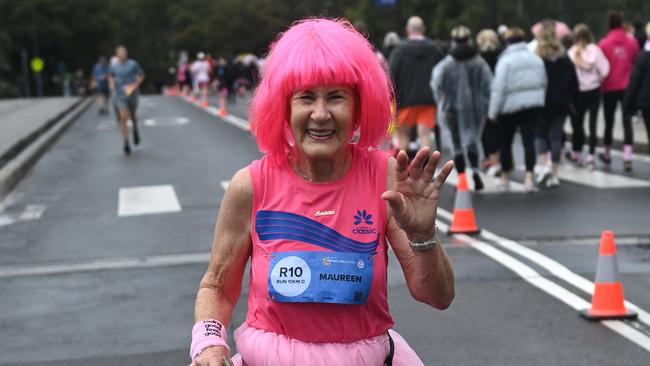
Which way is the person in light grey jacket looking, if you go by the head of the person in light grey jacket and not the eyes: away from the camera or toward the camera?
away from the camera

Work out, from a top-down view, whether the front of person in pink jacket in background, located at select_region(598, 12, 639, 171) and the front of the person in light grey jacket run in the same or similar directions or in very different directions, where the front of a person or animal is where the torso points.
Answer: same or similar directions

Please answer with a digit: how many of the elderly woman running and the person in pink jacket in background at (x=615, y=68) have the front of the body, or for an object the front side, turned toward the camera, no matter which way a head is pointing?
1

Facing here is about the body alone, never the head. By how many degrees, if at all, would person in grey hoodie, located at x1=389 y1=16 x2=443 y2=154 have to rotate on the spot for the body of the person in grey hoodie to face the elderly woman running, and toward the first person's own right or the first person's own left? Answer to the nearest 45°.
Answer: approximately 180°

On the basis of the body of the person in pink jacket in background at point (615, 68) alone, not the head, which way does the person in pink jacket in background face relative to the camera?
away from the camera

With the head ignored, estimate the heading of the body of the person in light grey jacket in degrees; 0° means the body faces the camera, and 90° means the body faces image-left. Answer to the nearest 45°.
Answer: approximately 180°

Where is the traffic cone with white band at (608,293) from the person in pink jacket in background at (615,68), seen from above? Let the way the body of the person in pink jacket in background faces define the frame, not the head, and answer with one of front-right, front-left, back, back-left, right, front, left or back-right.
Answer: back

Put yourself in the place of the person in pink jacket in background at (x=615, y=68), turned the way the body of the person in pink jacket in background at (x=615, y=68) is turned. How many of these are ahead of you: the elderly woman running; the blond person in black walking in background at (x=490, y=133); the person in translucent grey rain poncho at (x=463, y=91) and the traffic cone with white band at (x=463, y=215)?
0

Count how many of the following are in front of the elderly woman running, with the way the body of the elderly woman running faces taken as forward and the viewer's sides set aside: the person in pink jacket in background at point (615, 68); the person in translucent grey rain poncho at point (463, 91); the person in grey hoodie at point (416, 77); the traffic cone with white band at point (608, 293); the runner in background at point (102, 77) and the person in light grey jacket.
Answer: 0

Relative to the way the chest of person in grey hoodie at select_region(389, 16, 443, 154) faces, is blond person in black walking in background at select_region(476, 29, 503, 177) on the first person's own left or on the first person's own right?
on the first person's own right

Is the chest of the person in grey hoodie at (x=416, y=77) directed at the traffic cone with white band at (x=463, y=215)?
no

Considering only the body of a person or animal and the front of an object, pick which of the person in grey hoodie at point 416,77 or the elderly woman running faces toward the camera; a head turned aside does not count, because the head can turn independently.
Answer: the elderly woman running

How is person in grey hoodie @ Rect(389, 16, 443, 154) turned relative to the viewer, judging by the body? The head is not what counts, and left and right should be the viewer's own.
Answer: facing away from the viewer

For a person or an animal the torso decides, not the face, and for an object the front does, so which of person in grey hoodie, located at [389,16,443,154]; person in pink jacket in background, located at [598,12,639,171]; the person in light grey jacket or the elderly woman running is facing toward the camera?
the elderly woman running

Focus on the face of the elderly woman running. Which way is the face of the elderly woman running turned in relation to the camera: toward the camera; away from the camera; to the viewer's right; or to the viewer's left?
toward the camera

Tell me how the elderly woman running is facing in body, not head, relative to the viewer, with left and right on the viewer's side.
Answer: facing the viewer

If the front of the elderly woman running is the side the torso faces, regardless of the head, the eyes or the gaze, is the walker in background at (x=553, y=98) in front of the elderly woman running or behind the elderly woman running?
behind

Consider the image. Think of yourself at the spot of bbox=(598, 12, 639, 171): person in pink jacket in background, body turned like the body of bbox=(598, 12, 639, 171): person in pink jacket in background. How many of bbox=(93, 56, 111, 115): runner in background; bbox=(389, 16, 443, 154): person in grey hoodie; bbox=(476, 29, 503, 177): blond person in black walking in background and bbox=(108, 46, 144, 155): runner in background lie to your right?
0

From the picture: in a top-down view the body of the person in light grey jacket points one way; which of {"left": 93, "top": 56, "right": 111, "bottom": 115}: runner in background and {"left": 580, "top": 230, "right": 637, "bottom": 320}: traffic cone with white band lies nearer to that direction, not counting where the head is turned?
the runner in background

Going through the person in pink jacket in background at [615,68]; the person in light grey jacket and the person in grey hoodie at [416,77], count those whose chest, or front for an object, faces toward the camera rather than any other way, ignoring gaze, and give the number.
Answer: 0

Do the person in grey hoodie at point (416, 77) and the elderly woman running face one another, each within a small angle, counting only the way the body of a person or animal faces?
no
